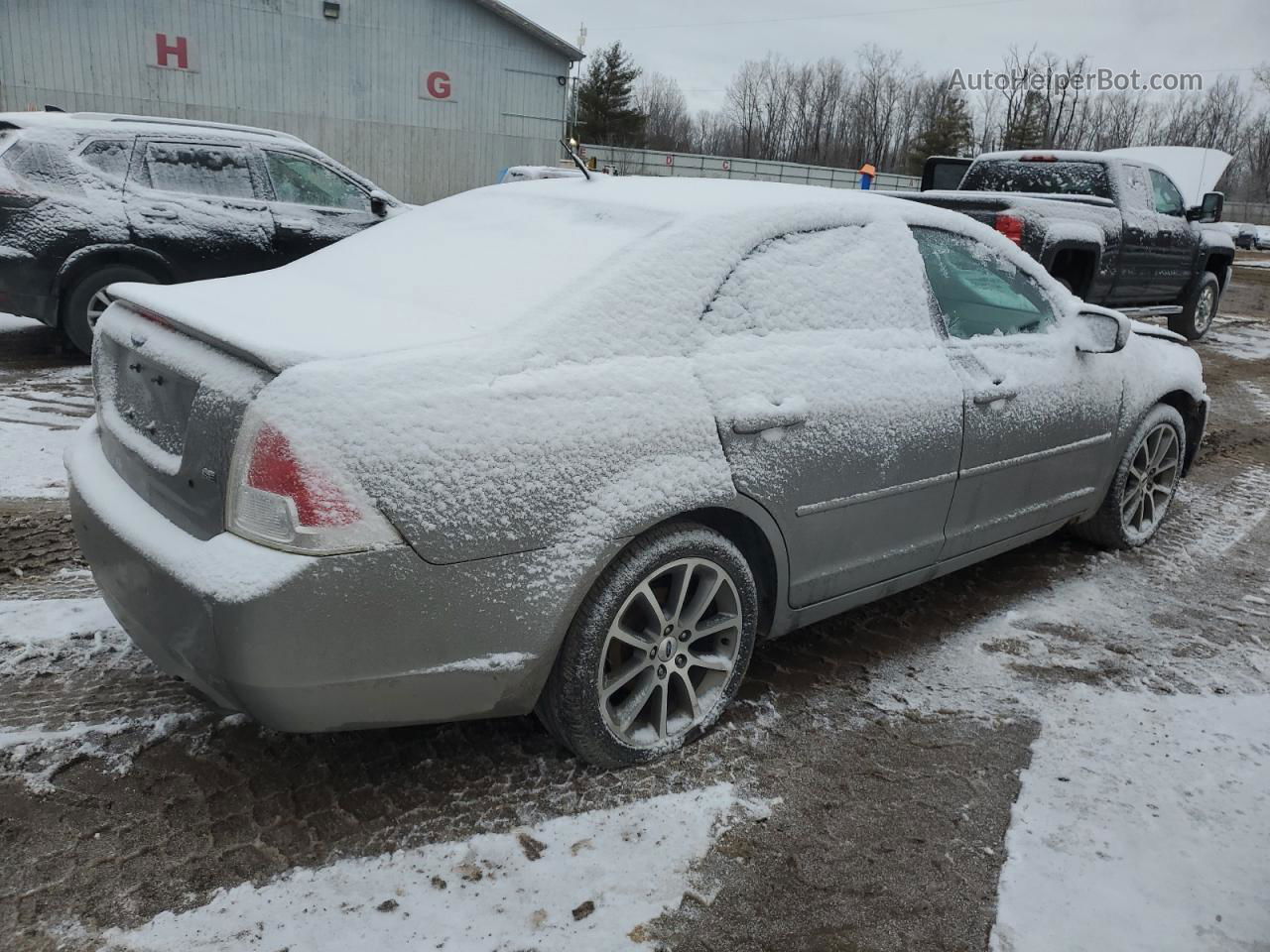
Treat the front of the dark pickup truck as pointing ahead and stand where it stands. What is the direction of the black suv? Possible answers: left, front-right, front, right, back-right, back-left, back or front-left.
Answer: back

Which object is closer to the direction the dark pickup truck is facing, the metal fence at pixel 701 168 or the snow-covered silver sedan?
the metal fence

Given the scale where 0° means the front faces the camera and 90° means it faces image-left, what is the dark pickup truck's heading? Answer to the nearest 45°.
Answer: approximately 225°

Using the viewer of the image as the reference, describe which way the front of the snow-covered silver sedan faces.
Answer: facing away from the viewer and to the right of the viewer

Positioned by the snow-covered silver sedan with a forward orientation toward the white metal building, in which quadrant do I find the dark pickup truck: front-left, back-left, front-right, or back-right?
front-right

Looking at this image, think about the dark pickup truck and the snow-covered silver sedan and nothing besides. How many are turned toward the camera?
0

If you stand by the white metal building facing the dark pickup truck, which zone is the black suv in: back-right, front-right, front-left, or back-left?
front-right

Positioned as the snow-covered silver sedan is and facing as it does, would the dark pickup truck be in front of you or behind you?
in front

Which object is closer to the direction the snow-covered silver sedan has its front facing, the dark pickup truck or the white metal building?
the dark pickup truck

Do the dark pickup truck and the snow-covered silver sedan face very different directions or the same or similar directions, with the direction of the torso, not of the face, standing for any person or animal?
same or similar directions

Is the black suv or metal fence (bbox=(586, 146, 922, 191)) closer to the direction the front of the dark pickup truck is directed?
the metal fence

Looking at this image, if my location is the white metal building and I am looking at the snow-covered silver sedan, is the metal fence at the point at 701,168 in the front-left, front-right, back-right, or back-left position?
back-left

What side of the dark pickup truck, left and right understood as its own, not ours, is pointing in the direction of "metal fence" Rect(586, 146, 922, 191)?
left

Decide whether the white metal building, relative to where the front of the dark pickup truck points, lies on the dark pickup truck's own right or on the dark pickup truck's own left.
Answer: on the dark pickup truck's own left

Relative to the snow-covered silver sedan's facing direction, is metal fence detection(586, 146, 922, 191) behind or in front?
in front

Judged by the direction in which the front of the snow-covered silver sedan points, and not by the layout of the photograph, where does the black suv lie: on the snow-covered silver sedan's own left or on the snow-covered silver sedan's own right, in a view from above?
on the snow-covered silver sedan's own left
